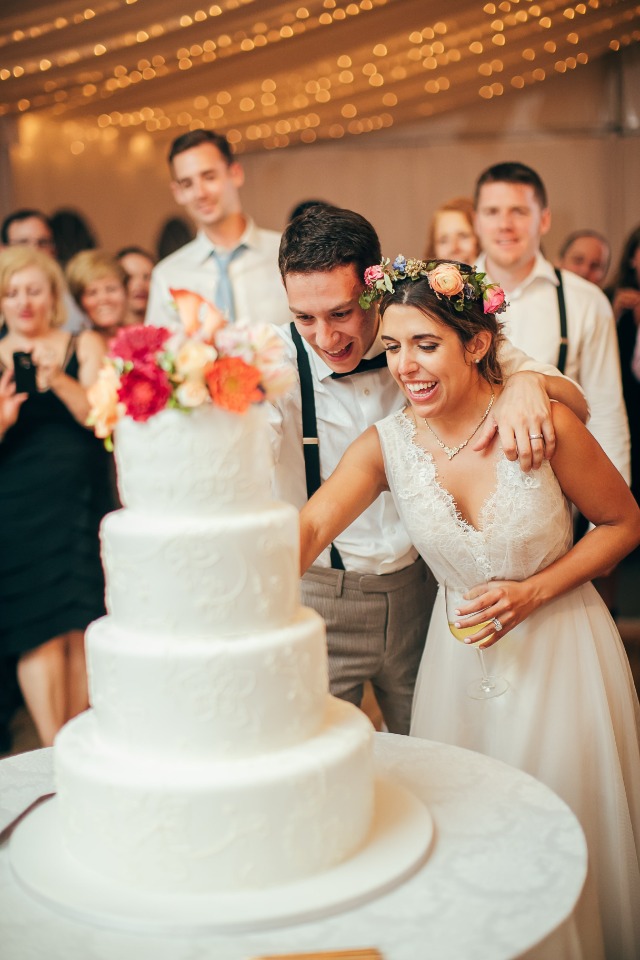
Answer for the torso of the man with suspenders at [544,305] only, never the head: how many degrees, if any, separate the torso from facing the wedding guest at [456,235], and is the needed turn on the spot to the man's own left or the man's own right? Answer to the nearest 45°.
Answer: approximately 135° to the man's own right

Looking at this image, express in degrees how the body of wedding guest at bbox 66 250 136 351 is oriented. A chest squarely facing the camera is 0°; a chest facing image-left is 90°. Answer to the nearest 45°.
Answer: approximately 0°

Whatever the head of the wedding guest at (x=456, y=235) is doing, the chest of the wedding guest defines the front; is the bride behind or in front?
in front

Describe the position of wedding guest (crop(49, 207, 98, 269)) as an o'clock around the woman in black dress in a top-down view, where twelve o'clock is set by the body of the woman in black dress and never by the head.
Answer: The wedding guest is roughly at 6 o'clock from the woman in black dress.

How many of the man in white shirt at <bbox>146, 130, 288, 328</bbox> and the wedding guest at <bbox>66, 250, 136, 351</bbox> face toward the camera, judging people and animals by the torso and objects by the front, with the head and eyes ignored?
2

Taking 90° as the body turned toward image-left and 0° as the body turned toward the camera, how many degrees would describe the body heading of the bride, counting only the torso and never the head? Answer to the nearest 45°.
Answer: approximately 45°

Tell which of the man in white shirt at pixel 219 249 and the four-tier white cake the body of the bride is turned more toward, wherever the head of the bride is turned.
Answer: the four-tier white cake

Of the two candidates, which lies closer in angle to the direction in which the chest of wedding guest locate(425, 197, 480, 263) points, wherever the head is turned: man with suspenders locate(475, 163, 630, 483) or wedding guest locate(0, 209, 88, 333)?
the man with suspenders

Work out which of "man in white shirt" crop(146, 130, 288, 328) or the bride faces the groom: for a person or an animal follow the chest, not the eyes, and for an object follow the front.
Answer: the man in white shirt

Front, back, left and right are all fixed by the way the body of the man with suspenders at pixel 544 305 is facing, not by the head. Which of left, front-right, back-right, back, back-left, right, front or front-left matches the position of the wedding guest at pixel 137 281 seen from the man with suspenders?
right

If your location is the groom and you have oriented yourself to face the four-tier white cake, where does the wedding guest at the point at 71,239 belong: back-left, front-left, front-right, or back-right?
back-right
